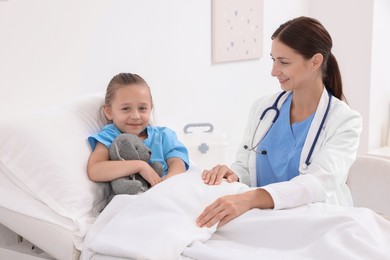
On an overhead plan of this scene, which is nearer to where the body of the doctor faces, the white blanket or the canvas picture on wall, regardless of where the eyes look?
the white blanket

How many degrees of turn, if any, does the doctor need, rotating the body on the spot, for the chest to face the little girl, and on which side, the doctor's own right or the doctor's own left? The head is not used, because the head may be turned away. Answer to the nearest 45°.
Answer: approximately 45° to the doctor's own right

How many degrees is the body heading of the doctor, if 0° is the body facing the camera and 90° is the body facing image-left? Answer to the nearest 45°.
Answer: approximately 45°

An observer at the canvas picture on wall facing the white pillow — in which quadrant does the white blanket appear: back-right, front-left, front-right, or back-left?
front-left

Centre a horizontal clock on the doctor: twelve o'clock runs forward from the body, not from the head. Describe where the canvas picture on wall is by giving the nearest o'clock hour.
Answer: The canvas picture on wall is roughly at 4 o'clock from the doctor.

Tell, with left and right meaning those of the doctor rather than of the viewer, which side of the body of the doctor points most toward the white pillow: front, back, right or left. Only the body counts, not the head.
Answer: front

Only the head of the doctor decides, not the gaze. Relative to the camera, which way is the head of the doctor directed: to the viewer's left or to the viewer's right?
to the viewer's left
